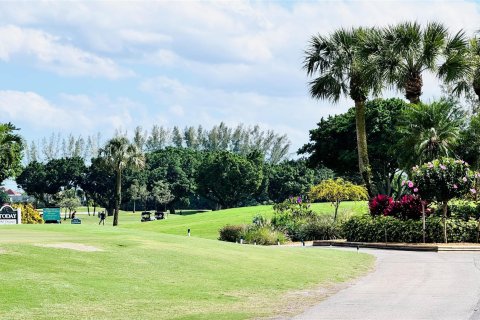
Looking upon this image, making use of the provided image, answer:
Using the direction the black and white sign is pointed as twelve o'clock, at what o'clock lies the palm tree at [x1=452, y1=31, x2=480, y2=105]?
The palm tree is roughly at 10 o'clock from the black and white sign.

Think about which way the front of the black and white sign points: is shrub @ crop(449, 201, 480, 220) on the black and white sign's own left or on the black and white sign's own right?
on the black and white sign's own left

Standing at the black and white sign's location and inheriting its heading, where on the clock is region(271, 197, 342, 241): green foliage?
The green foliage is roughly at 10 o'clock from the black and white sign.

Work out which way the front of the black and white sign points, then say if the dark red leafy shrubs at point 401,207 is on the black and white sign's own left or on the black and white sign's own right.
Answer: on the black and white sign's own left

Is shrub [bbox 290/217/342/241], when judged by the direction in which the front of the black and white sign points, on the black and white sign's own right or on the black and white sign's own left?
on the black and white sign's own left

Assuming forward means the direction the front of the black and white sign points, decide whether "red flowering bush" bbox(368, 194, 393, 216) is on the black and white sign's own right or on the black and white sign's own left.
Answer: on the black and white sign's own left

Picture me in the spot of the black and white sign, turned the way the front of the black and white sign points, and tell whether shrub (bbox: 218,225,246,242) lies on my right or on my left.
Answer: on my left

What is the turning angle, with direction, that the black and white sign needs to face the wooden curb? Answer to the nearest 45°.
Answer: approximately 45° to its left

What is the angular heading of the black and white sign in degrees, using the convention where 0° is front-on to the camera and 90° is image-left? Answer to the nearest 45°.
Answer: approximately 0°
